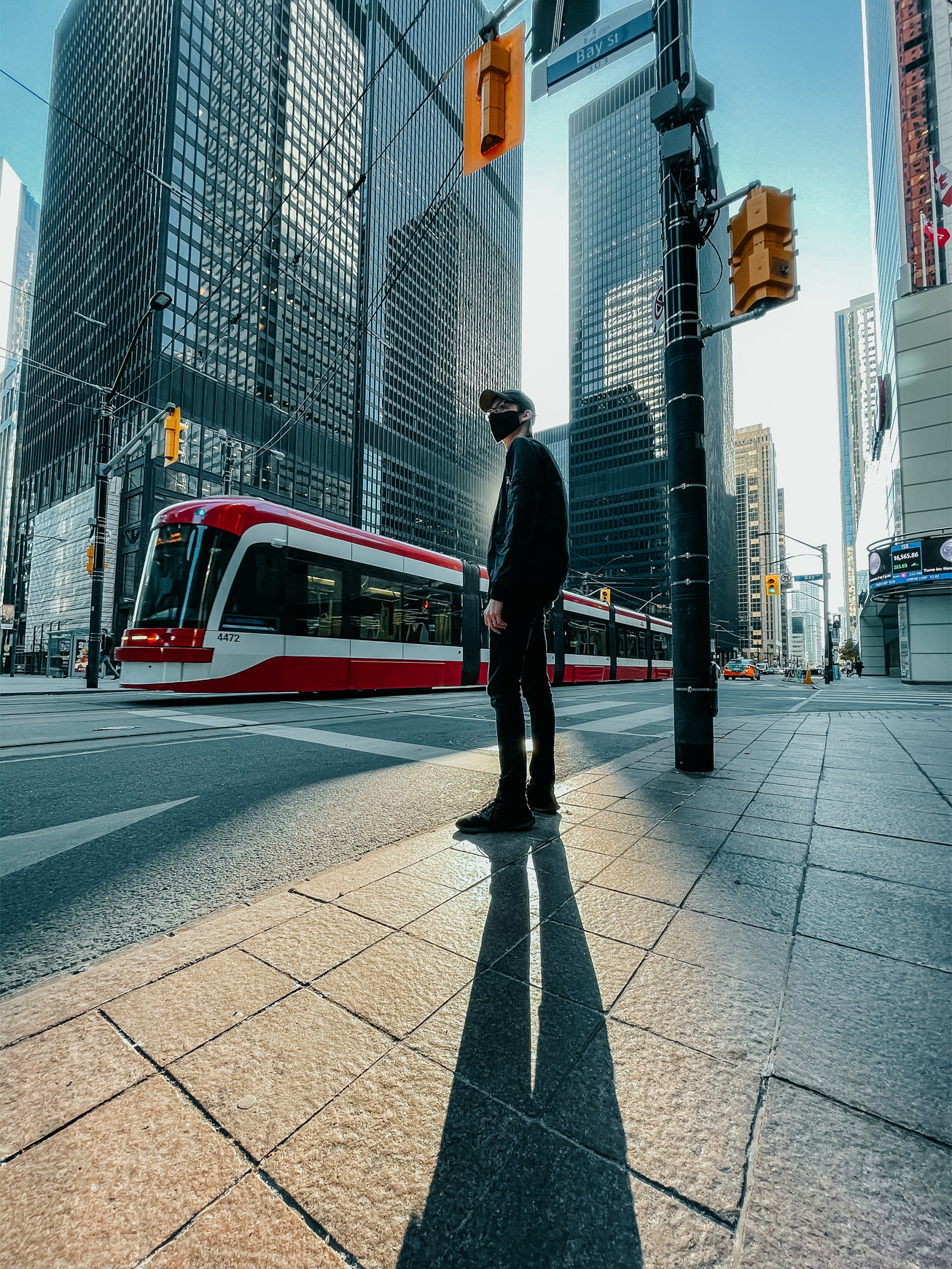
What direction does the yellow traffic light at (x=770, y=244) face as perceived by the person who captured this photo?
facing away from the viewer and to the right of the viewer

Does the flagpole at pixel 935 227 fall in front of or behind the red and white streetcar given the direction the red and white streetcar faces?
behind

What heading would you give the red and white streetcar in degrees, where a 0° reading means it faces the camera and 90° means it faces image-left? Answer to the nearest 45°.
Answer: approximately 45°

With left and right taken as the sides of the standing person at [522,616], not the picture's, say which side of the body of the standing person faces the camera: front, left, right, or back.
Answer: left

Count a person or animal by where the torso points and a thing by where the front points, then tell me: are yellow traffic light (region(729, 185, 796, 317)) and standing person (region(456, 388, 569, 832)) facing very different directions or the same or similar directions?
very different directions

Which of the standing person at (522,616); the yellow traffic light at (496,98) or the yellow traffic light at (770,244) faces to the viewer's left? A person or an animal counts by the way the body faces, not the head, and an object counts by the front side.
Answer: the standing person

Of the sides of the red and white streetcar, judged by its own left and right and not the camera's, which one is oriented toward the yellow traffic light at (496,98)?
left

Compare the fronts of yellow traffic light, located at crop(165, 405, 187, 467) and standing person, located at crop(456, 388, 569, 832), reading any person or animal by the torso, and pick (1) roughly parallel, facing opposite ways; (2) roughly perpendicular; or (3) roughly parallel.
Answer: roughly perpendicular
